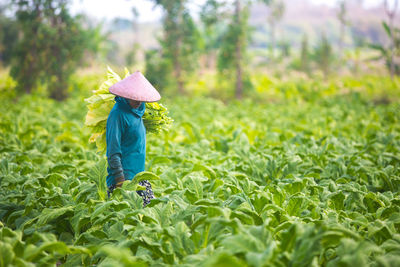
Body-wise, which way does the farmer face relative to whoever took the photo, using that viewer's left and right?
facing the viewer and to the right of the viewer

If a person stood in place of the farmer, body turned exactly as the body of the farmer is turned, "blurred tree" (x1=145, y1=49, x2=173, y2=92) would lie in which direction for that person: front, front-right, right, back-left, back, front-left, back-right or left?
back-left

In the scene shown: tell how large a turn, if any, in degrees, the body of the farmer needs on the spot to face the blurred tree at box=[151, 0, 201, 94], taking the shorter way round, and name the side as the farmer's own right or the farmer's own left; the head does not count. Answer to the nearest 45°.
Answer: approximately 135° to the farmer's own left

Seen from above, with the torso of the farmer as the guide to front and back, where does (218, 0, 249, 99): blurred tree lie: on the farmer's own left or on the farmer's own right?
on the farmer's own left

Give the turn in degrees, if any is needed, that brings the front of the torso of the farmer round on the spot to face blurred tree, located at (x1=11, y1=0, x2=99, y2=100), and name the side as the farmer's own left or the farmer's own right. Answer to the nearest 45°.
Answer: approximately 135° to the farmer's own left

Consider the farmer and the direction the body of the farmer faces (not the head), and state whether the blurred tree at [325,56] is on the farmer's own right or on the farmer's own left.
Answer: on the farmer's own left
